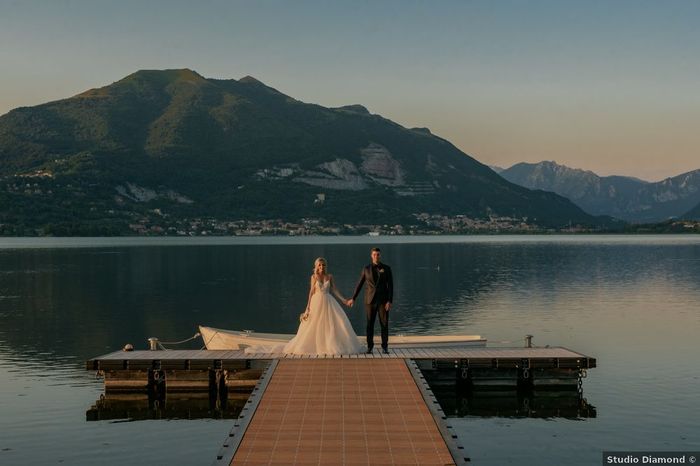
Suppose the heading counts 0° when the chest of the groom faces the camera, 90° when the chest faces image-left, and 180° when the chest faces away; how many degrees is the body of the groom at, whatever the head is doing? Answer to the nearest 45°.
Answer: approximately 0°

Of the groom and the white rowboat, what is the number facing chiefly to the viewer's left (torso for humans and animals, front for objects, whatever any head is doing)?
1

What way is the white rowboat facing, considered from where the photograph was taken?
facing to the left of the viewer

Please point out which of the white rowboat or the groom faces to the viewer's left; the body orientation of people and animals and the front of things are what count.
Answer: the white rowboat

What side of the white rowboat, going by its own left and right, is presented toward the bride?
left

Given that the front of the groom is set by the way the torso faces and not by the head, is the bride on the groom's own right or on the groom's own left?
on the groom's own right

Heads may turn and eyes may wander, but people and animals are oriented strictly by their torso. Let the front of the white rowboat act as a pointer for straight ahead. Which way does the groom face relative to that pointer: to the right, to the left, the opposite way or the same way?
to the left

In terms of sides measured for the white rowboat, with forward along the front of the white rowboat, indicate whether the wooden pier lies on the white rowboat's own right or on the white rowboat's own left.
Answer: on the white rowboat's own left
